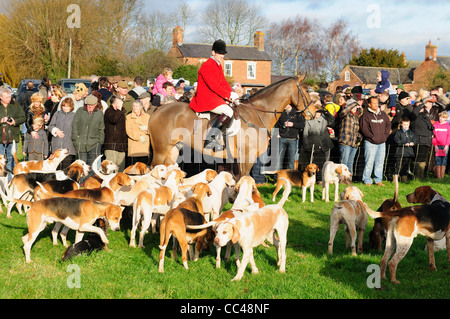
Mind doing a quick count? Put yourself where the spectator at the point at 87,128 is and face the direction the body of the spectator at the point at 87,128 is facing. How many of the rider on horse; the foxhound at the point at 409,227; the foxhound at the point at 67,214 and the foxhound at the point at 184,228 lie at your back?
0

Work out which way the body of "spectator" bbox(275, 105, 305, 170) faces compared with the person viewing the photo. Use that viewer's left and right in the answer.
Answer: facing the viewer

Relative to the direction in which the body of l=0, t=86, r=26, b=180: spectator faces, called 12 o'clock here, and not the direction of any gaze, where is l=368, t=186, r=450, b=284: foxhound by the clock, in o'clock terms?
The foxhound is roughly at 11 o'clock from the spectator.

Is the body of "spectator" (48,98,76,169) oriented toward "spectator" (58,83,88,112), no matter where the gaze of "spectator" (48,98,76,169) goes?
no

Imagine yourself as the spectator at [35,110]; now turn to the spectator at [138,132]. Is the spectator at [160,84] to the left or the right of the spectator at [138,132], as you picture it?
left

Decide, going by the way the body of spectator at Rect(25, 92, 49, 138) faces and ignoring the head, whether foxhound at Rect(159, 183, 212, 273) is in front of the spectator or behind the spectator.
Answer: in front

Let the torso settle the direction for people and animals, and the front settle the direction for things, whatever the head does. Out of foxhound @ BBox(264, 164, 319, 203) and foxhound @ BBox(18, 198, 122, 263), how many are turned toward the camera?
0

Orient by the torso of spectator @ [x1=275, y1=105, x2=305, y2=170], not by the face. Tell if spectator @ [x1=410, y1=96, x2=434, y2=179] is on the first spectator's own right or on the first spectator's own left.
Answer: on the first spectator's own left

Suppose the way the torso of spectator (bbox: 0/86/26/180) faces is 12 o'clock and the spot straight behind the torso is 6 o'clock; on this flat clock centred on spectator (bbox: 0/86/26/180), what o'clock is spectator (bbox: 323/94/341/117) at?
spectator (bbox: 323/94/341/117) is roughly at 9 o'clock from spectator (bbox: 0/86/26/180).

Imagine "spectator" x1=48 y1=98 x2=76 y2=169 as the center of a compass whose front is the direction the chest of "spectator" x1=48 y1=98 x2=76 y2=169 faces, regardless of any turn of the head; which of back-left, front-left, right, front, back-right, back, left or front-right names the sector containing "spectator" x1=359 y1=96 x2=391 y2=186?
left

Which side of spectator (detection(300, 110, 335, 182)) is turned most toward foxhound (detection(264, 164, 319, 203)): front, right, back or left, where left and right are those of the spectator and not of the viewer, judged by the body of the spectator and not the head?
front

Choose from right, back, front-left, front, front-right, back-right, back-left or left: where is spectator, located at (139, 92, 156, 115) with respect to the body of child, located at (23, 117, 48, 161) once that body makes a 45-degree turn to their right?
back-left

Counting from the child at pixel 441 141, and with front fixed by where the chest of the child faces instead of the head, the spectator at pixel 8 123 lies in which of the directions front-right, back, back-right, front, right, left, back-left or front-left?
front-right

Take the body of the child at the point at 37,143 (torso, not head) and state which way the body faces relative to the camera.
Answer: toward the camera

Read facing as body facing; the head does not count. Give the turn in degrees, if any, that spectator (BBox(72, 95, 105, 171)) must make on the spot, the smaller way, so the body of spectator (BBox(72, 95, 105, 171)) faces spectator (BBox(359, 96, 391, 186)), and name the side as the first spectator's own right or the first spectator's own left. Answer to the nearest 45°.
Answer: approximately 90° to the first spectator's own left

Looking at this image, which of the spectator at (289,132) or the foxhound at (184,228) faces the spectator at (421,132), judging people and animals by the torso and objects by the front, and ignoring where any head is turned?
the foxhound

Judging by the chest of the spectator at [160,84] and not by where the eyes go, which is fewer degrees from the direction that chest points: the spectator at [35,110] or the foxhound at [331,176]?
the foxhound

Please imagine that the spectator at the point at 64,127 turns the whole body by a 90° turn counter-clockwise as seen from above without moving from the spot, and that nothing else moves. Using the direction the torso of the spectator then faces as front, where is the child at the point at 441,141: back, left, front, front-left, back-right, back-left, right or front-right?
front

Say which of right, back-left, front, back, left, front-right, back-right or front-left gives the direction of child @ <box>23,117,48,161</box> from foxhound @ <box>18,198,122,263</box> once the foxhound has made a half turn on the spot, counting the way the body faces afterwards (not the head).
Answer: right

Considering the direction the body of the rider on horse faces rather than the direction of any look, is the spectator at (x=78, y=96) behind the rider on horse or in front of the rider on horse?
behind

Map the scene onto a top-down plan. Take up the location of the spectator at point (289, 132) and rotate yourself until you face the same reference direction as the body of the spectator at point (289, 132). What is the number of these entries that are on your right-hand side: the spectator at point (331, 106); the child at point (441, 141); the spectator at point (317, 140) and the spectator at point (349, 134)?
0

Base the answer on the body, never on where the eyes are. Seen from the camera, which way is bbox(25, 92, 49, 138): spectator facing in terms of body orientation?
toward the camera

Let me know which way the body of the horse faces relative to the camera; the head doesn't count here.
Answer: to the viewer's right
